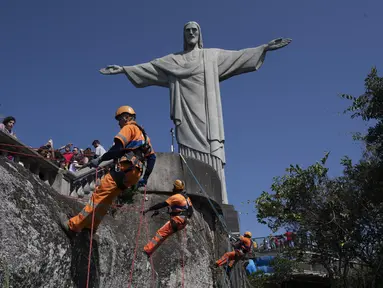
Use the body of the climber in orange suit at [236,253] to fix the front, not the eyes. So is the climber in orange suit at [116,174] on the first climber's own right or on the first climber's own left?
on the first climber's own left

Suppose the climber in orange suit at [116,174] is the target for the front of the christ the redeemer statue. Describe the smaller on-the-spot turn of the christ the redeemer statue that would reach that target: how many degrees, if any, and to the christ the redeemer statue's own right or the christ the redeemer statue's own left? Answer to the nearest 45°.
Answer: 0° — it already faces them

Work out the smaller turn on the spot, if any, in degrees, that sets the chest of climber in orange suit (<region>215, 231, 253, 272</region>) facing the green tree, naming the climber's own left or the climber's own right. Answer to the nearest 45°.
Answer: approximately 135° to the climber's own right

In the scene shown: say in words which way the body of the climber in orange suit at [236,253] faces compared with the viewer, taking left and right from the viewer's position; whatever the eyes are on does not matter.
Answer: facing to the left of the viewer

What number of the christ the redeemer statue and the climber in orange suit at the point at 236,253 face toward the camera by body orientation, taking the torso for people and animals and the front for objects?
1

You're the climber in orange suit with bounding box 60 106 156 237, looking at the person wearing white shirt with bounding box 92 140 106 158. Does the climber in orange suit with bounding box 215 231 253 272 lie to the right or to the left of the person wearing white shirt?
right

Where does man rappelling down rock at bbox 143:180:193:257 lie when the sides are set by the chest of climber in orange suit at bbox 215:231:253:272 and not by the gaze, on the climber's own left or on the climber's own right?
on the climber's own left

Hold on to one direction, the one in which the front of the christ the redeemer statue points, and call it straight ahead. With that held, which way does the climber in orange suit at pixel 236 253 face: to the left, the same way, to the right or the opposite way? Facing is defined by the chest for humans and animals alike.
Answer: to the right

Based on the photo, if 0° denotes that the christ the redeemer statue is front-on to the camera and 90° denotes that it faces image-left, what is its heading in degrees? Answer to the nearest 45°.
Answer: approximately 0°
